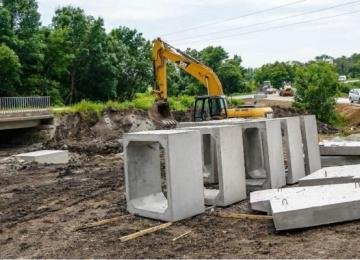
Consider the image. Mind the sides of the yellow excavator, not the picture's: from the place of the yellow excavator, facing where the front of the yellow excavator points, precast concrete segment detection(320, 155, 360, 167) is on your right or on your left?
on your left

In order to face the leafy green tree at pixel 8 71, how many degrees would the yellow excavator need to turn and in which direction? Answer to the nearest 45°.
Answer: approximately 45° to its right

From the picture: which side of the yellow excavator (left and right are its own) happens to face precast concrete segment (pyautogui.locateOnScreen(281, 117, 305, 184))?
left

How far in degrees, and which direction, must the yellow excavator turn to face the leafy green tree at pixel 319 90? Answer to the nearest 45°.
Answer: approximately 135° to its right

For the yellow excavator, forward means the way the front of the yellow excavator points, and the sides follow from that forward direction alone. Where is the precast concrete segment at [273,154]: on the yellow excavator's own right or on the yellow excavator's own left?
on the yellow excavator's own left

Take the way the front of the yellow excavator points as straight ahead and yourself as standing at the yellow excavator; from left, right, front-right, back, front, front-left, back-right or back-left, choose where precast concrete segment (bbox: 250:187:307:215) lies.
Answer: left

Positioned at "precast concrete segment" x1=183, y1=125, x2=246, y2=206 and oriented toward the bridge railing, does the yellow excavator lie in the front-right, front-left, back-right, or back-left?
front-right

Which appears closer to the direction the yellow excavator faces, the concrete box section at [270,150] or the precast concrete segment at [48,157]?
the precast concrete segment

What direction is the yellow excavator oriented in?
to the viewer's left

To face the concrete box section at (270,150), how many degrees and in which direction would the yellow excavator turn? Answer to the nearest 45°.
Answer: approximately 90° to its left

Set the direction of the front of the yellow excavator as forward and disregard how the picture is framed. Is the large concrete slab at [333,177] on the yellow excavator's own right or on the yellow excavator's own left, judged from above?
on the yellow excavator's own left

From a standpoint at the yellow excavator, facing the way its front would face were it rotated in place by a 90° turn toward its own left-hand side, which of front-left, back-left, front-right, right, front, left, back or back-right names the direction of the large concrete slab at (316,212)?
front

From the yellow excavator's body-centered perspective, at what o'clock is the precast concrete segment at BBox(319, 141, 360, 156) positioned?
The precast concrete segment is roughly at 8 o'clock from the yellow excavator.
